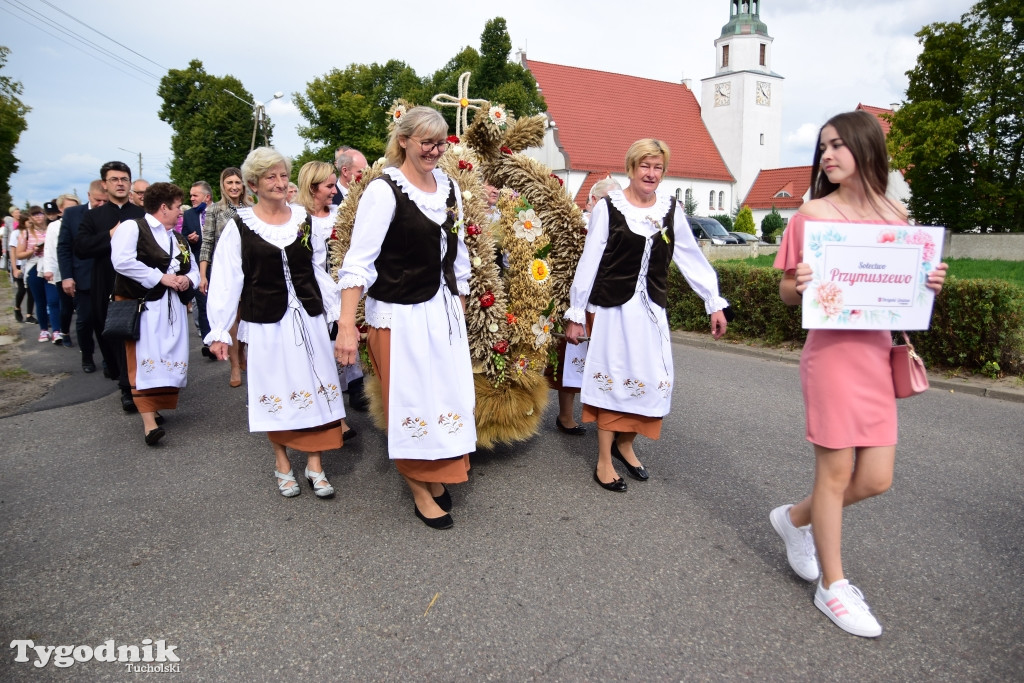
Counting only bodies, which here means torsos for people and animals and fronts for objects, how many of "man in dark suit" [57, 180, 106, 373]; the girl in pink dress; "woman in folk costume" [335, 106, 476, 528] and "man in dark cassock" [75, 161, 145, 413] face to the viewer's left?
0

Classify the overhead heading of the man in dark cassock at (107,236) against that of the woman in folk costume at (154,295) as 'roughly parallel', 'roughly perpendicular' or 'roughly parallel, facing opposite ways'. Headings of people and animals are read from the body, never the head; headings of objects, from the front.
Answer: roughly parallel

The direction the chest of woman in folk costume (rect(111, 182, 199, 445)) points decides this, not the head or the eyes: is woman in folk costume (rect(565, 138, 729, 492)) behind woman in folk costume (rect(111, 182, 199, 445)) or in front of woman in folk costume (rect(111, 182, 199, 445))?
in front

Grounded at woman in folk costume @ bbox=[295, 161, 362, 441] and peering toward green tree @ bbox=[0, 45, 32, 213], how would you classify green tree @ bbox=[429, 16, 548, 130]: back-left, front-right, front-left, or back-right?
front-right

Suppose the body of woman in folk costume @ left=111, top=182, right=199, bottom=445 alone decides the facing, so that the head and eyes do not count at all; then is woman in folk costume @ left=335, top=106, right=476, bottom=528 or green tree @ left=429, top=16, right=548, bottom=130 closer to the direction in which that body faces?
the woman in folk costume

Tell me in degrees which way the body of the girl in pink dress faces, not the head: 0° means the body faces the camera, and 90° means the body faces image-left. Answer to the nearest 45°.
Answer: approximately 315°

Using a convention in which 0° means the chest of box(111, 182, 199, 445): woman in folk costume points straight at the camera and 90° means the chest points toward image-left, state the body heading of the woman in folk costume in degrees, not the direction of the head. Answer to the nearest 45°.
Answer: approximately 315°

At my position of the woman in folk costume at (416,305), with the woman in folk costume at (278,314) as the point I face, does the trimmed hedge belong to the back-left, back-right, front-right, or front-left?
back-right

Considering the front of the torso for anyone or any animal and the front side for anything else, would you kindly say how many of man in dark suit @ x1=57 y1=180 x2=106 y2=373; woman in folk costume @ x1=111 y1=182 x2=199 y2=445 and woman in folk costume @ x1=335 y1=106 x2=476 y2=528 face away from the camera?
0

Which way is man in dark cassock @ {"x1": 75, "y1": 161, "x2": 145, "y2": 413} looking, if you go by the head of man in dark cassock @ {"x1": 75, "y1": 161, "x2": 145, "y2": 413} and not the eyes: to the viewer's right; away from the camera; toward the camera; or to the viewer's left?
toward the camera

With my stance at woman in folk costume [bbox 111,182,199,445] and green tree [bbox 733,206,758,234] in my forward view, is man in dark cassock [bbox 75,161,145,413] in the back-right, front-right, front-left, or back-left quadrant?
front-left

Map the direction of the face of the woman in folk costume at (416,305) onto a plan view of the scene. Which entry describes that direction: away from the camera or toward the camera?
toward the camera

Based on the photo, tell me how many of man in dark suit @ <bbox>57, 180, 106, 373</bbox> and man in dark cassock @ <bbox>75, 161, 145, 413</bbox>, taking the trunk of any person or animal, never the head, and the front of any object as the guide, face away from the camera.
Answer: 0

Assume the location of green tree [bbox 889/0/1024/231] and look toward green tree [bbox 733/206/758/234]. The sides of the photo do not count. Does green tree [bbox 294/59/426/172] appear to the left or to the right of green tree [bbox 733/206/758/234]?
left

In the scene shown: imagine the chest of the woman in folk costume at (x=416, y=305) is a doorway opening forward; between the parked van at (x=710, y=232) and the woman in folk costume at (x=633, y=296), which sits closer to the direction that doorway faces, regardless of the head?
the woman in folk costume

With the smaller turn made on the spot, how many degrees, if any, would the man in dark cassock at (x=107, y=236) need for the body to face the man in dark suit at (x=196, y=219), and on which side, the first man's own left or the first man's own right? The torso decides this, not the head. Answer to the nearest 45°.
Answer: approximately 90° to the first man's own left

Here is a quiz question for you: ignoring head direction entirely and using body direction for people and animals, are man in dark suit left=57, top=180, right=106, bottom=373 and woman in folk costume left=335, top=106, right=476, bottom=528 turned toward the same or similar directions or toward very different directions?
same or similar directions

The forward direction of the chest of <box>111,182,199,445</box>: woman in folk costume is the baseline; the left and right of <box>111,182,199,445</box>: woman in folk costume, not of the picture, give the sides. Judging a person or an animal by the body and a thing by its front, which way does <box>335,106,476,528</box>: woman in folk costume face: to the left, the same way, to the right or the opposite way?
the same way

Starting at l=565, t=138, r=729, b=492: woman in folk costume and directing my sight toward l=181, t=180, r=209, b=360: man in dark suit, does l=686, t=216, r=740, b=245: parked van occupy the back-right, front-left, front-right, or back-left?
front-right
